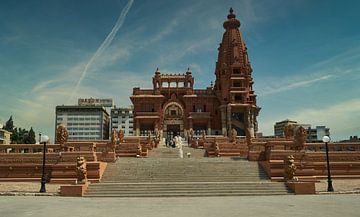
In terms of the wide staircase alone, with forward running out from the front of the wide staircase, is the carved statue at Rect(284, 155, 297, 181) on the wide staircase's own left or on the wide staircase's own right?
on the wide staircase's own left

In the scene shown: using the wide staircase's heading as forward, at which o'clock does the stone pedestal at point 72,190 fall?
The stone pedestal is roughly at 2 o'clock from the wide staircase.

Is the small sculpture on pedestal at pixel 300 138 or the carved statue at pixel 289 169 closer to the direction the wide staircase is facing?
the carved statue

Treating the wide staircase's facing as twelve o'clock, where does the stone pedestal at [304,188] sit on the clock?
The stone pedestal is roughly at 10 o'clock from the wide staircase.

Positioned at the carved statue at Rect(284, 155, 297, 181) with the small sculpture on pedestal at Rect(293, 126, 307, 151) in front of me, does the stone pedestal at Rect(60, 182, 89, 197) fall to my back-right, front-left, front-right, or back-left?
back-left

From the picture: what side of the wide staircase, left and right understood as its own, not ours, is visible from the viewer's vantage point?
front

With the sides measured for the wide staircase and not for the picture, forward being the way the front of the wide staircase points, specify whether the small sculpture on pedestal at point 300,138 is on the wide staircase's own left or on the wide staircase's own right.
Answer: on the wide staircase's own left

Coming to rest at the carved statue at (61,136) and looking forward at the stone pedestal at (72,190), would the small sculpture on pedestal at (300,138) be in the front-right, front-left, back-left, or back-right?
front-left

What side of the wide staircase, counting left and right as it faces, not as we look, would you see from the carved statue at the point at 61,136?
right

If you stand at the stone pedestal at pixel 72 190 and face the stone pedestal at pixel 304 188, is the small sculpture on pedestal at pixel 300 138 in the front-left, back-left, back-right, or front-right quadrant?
front-left

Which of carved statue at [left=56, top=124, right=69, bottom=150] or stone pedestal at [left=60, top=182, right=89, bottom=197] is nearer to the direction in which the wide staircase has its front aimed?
the stone pedestal

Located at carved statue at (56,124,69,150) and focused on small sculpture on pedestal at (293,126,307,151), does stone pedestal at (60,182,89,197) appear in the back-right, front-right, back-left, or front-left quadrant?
front-right

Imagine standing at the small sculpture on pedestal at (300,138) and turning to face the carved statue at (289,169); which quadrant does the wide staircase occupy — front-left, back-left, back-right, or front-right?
front-right
